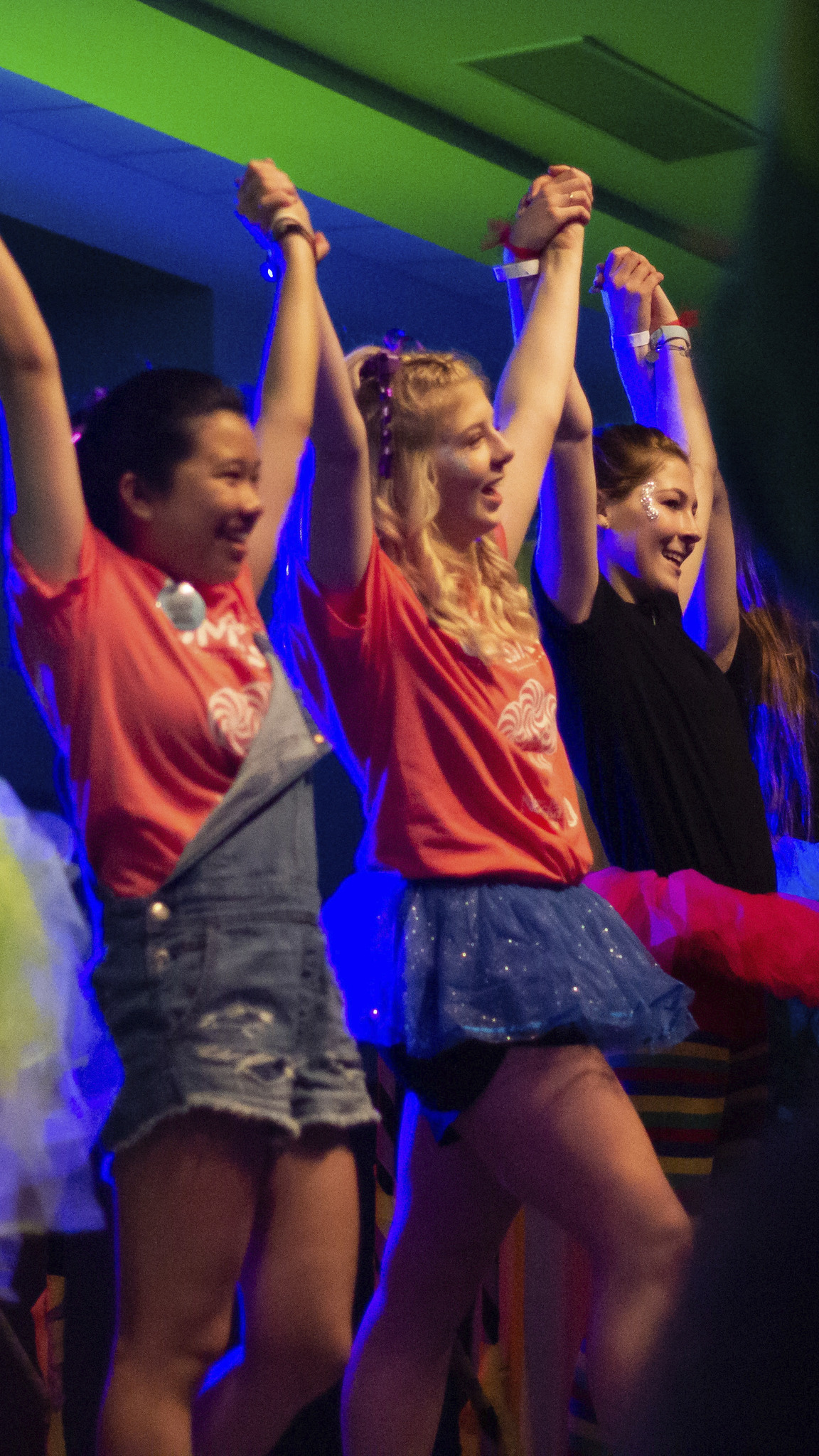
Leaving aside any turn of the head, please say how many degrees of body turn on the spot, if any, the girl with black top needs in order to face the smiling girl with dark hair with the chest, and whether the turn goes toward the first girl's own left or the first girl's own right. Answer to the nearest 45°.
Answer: approximately 90° to the first girl's own right

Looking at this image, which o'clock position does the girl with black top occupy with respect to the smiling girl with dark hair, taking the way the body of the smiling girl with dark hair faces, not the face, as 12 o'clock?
The girl with black top is roughly at 9 o'clock from the smiling girl with dark hair.

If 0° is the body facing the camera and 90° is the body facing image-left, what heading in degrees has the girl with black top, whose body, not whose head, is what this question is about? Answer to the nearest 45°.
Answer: approximately 315°

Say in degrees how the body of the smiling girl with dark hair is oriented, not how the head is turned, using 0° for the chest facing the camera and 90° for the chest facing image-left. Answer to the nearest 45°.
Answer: approximately 315°
